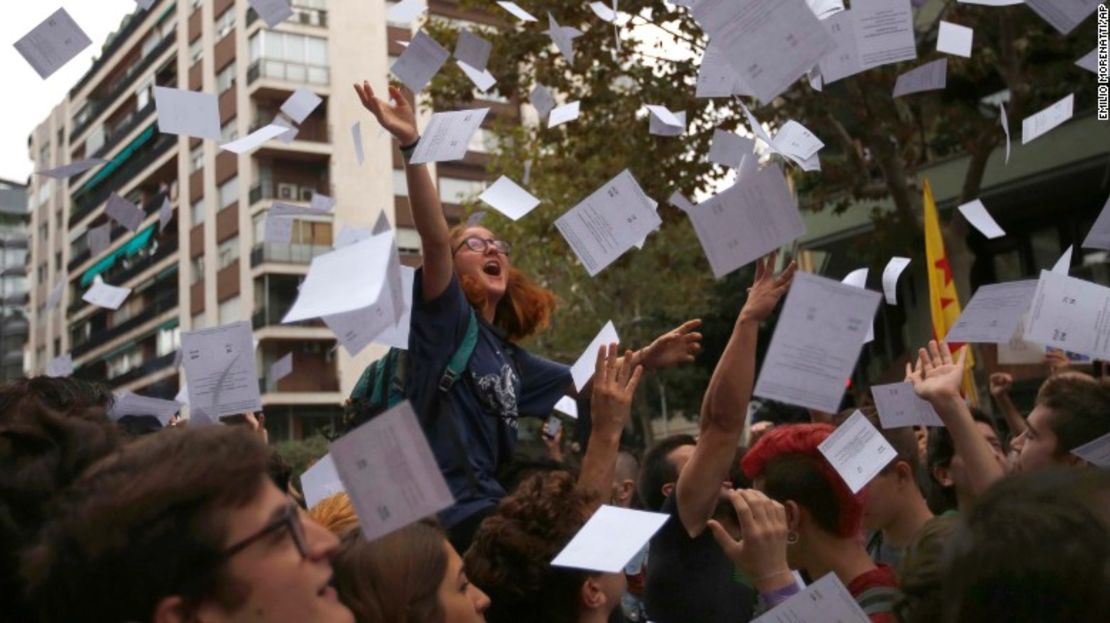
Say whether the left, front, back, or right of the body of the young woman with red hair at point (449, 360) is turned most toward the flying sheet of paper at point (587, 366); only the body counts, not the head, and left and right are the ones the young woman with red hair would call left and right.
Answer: left

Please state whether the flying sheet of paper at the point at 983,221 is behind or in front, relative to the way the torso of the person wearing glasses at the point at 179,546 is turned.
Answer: in front

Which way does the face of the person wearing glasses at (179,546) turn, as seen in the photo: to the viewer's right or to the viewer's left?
to the viewer's right

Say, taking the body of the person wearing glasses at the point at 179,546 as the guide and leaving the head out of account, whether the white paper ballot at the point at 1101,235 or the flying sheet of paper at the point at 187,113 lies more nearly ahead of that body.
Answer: the white paper ballot

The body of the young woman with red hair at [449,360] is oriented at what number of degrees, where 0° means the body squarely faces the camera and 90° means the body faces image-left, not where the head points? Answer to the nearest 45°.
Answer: approximately 315°

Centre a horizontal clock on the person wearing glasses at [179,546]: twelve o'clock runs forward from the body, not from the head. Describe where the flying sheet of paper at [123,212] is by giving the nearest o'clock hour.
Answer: The flying sheet of paper is roughly at 9 o'clock from the person wearing glasses.

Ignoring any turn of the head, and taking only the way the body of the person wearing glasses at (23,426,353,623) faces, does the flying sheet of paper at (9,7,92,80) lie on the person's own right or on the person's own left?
on the person's own left

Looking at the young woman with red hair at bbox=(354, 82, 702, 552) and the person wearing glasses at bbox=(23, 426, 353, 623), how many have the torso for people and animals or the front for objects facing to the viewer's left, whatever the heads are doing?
0

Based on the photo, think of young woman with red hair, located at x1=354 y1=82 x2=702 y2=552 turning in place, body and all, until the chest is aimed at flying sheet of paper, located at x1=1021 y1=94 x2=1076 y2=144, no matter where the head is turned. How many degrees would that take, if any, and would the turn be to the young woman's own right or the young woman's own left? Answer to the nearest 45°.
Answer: approximately 45° to the young woman's own left

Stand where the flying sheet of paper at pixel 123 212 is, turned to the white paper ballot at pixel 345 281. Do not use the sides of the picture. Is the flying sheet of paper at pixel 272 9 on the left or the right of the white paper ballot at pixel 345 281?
left

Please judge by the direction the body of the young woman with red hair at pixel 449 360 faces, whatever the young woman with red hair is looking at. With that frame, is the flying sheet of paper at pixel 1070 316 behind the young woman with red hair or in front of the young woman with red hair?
in front

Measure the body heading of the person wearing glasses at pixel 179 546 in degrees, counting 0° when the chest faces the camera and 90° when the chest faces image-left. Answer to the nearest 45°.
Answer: approximately 270°
